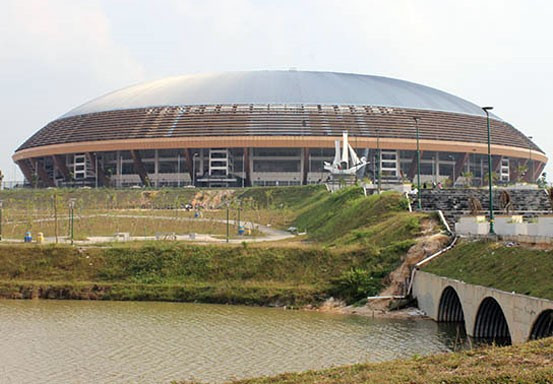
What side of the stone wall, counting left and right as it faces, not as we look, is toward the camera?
front

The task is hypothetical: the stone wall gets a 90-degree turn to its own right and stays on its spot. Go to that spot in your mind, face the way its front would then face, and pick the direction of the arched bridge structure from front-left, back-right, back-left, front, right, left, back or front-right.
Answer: left
